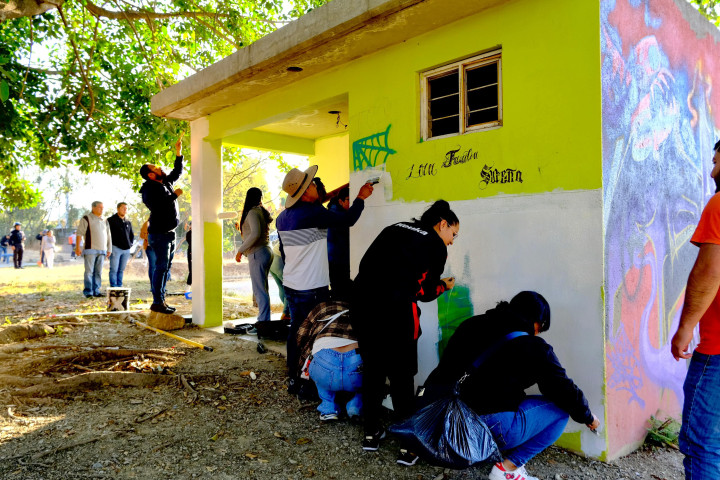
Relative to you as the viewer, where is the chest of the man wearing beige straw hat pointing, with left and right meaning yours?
facing away from the viewer and to the right of the viewer

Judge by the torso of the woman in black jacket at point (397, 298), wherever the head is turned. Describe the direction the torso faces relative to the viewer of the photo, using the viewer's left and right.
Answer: facing away from the viewer and to the right of the viewer

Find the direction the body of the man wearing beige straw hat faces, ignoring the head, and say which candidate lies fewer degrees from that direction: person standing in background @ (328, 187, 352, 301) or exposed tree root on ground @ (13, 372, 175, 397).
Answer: the person standing in background

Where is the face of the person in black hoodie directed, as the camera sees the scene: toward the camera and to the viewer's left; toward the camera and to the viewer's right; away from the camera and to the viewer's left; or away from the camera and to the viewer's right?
away from the camera and to the viewer's right

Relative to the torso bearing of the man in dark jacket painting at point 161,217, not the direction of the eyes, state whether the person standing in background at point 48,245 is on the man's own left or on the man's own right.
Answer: on the man's own left

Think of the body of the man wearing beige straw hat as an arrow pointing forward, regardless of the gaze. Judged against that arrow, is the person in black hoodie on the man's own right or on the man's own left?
on the man's own right

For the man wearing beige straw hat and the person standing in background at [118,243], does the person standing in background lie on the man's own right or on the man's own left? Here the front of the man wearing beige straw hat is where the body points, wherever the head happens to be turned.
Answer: on the man's own left

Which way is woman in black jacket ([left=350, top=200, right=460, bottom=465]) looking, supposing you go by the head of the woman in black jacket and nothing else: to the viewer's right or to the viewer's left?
to the viewer's right
